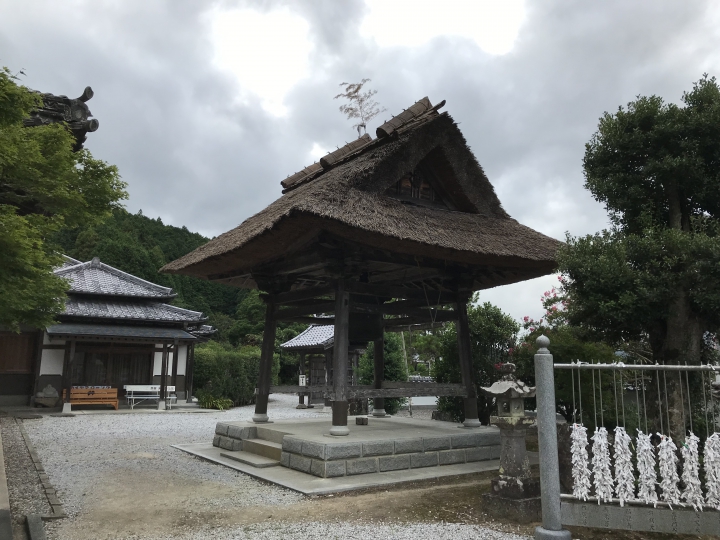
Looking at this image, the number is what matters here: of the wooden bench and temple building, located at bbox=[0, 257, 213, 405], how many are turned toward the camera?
2

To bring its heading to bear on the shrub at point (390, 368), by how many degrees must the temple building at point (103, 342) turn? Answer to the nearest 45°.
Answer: approximately 45° to its left

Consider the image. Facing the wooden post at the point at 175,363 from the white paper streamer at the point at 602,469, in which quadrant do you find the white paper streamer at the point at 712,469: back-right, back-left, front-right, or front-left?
back-right

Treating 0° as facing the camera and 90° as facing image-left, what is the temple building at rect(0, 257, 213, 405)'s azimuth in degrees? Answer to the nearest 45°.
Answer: approximately 0°

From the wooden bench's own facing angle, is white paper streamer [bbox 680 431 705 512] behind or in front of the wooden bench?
in front

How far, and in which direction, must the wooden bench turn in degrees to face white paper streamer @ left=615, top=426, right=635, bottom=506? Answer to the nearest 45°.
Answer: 0° — it already faces it

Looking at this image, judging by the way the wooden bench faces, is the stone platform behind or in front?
in front

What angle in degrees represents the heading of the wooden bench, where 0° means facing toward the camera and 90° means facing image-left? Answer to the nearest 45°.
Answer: approximately 0°
